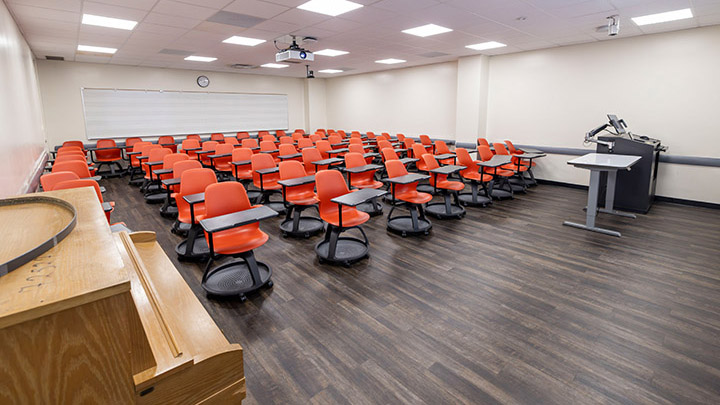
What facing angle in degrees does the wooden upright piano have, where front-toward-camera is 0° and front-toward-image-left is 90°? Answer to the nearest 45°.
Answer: approximately 270°

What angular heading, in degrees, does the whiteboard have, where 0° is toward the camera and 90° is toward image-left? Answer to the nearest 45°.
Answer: approximately 315°

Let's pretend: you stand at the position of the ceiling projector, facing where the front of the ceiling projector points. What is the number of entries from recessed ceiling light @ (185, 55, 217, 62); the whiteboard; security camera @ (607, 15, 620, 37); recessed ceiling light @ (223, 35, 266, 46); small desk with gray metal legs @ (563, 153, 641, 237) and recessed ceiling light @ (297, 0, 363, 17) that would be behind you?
3

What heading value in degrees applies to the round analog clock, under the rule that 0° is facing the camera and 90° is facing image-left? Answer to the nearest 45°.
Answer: approximately 315°

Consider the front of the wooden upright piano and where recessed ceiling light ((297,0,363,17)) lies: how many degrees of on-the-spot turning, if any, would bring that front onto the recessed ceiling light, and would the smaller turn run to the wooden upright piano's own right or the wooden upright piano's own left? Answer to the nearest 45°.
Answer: approximately 45° to the wooden upright piano's own left
